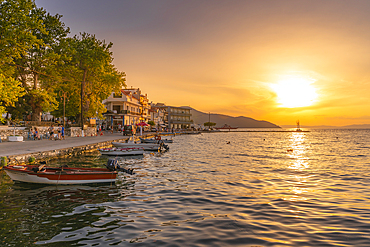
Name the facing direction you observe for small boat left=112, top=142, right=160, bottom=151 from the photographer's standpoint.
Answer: facing to the left of the viewer

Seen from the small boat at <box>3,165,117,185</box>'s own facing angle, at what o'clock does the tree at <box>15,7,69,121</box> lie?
The tree is roughly at 3 o'clock from the small boat.

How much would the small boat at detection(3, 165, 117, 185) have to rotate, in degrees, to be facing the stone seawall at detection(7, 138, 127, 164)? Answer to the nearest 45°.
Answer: approximately 90° to its right

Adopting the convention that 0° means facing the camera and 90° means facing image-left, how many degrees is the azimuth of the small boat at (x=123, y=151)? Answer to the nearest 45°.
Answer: approximately 90°

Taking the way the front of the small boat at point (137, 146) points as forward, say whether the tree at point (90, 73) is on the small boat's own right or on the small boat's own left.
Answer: on the small boat's own right

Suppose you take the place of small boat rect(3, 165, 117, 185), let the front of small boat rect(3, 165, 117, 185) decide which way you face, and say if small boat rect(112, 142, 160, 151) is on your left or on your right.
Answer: on your right

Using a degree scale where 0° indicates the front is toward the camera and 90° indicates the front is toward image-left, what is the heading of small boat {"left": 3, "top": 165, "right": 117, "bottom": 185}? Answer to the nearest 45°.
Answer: approximately 90°
